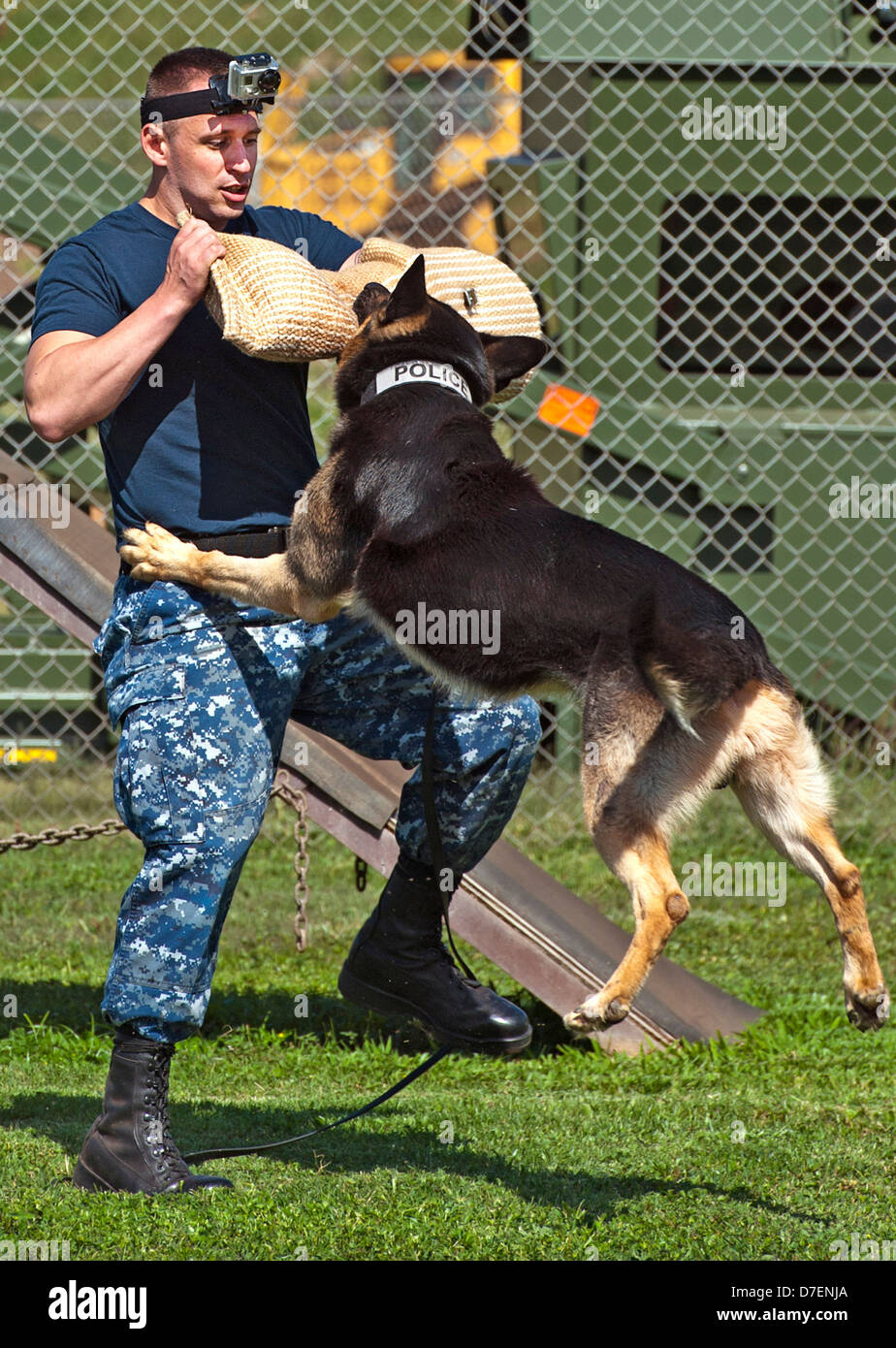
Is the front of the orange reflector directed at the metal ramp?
yes

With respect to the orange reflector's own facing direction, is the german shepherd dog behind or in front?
in front

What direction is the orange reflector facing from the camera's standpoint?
toward the camera

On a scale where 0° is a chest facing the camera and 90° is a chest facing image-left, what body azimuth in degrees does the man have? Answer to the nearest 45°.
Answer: approximately 315°

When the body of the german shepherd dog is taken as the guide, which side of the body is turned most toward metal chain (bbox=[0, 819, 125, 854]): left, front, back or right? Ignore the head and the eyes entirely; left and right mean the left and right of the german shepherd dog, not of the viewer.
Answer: front

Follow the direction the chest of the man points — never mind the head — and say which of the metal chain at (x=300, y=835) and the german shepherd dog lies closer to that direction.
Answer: the german shepherd dog

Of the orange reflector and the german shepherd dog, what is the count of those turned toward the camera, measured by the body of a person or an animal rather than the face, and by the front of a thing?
1

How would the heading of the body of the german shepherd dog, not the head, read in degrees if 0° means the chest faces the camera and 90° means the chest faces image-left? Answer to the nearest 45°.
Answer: approximately 135°
